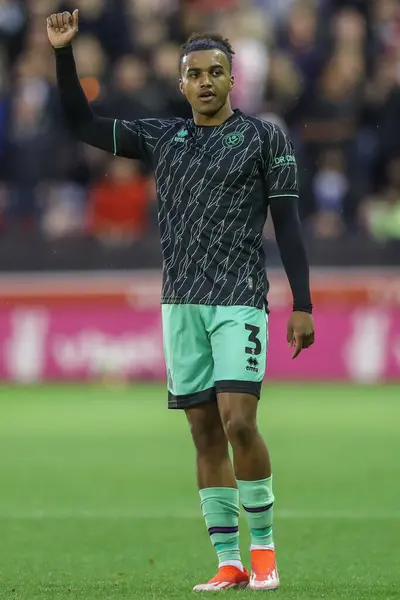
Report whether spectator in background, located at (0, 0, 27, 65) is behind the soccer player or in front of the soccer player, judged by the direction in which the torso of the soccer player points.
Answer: behind

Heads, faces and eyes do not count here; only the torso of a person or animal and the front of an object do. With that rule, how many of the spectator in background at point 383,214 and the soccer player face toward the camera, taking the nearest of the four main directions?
2

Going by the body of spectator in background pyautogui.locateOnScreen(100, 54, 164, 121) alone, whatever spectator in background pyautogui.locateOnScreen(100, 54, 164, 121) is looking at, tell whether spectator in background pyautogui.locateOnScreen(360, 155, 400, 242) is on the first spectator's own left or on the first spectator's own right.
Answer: on the first spectator's own left

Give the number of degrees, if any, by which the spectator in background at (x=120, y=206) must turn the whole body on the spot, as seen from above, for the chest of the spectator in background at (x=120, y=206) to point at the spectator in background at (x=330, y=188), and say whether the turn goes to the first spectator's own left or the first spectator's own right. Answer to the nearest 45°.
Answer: approximately 90° to the first spectator's own left

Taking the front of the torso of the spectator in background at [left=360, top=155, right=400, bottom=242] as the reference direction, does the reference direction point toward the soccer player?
yes

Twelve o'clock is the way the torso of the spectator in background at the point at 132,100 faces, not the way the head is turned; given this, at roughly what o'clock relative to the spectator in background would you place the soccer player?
The soccer player is roughly at 12 o'clock from the spectator in background.

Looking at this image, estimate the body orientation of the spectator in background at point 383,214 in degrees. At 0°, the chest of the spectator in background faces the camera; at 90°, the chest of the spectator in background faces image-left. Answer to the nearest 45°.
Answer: approximately 0°
